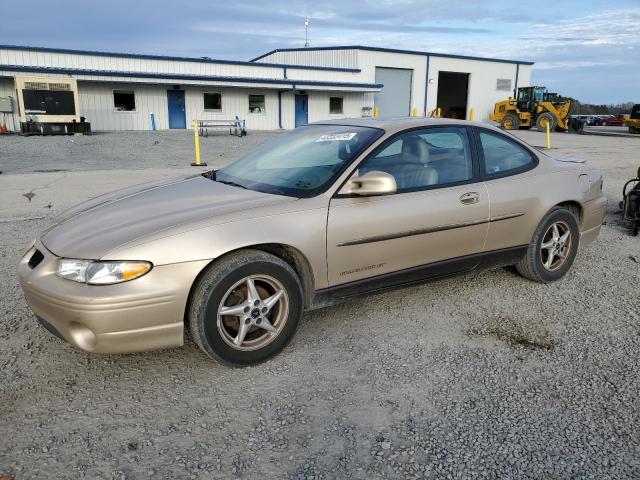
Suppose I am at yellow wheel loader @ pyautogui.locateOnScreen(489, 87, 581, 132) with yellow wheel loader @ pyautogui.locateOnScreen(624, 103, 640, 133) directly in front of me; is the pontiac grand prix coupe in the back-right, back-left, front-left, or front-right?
back-right

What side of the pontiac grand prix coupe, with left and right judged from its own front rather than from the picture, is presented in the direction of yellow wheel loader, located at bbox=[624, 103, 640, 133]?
back

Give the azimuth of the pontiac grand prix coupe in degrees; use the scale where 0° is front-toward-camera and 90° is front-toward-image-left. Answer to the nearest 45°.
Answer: approximately 45°

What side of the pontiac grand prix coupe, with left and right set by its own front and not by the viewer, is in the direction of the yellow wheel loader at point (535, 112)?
back

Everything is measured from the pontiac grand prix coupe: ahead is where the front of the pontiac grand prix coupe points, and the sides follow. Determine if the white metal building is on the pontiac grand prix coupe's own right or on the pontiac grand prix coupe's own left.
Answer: on the pontiac grand prix coupe's own right
